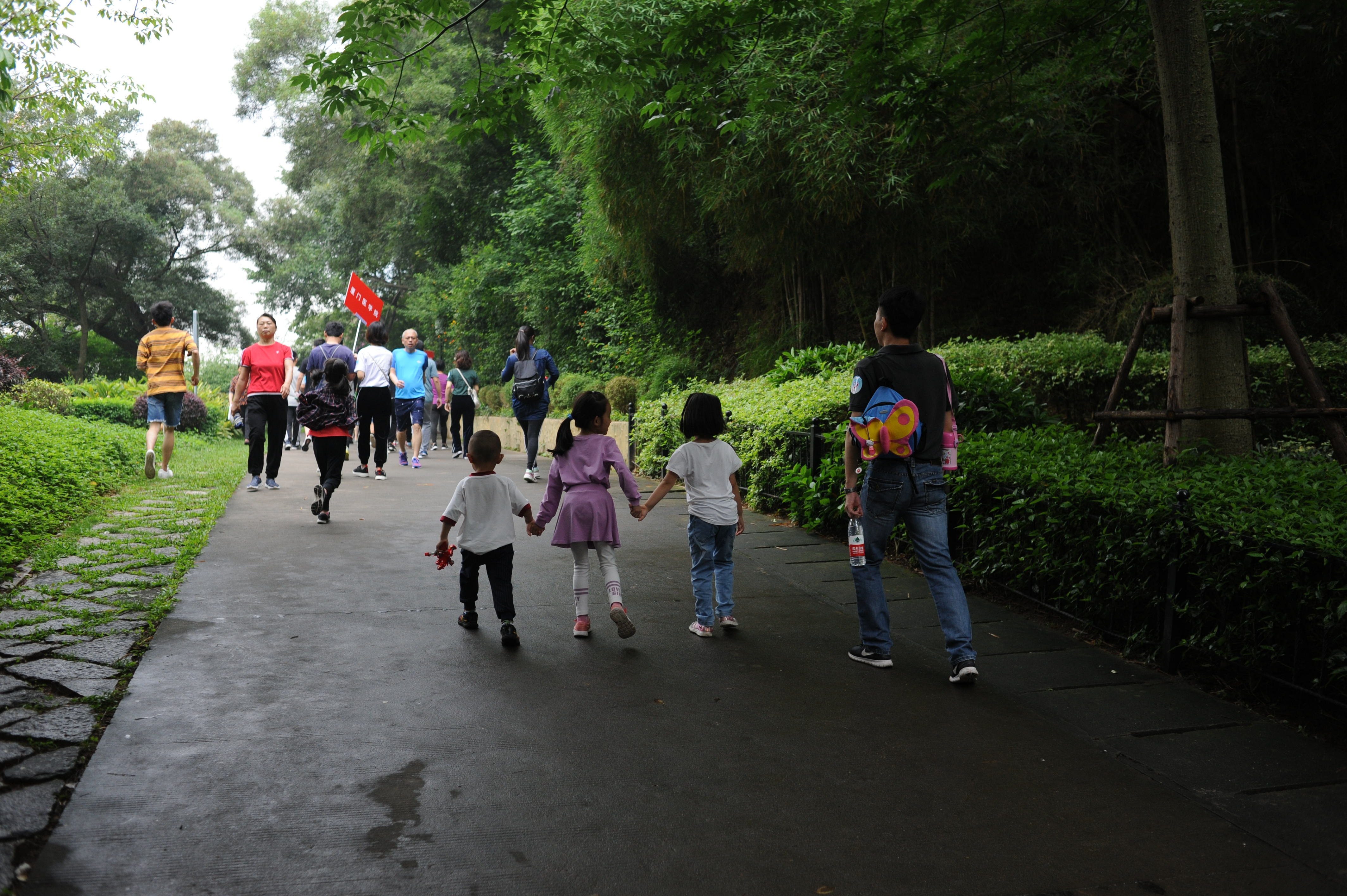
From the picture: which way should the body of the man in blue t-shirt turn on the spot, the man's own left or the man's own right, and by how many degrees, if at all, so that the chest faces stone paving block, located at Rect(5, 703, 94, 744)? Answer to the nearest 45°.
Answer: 0° — they already face it

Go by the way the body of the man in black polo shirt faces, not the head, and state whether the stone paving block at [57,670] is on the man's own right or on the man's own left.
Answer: on the man's own left

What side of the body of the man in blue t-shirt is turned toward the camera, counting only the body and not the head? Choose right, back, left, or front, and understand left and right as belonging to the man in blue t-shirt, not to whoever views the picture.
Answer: front

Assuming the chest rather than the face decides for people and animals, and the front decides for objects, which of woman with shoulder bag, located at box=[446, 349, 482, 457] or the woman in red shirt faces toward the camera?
the woman in red shirt

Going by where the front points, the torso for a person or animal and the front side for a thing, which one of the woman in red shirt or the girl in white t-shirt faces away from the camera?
the girl in white t-shirt

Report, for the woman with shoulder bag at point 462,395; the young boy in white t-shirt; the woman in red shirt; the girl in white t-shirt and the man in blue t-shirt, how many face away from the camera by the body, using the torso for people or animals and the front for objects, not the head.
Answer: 3

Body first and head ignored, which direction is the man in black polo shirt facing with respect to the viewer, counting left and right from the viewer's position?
facing away from the viewer and to the left of the viewer

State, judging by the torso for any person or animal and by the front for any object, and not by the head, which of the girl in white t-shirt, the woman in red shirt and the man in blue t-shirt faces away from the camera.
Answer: the girl in white t-shirt

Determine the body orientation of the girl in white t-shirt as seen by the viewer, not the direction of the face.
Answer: away from the camera

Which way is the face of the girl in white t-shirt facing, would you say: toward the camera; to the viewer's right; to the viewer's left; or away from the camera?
away from the camera

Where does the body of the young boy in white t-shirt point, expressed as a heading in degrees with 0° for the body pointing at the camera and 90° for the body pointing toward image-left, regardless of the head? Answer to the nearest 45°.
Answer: approximately 180°

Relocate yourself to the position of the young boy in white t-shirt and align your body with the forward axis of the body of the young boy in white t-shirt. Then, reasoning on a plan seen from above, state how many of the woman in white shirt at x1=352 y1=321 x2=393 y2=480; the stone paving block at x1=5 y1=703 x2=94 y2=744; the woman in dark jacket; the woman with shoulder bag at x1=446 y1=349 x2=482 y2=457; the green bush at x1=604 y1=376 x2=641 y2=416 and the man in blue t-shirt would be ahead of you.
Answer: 5

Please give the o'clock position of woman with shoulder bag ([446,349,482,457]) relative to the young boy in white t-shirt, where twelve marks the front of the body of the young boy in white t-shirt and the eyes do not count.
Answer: The woman with shoulder bag is roughly at 12 o'clock from the young boy in white t-shirt.

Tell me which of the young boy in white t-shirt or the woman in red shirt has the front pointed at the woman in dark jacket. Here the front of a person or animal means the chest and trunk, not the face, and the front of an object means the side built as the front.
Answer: the young boy in white t-shirt

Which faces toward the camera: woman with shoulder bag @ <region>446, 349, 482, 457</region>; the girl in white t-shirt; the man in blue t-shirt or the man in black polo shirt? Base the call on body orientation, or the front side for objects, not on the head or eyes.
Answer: the man in blue t-shirt

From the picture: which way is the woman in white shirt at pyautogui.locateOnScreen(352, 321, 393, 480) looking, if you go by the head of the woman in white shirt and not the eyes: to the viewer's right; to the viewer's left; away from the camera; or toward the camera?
away from the camera

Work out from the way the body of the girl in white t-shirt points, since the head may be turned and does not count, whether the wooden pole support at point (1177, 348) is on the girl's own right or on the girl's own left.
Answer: on the girl's own right
